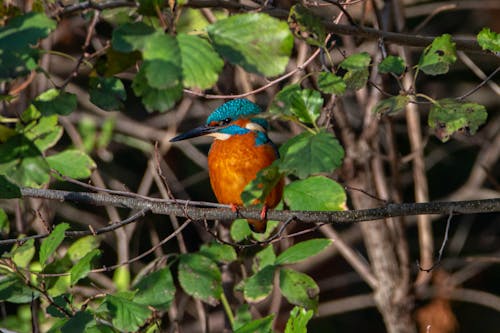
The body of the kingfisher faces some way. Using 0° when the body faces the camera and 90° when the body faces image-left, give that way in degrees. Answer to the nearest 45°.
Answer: approximately 45°

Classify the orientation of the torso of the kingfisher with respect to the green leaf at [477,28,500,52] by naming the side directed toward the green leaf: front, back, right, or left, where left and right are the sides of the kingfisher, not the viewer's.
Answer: left
